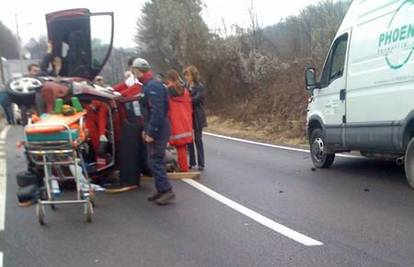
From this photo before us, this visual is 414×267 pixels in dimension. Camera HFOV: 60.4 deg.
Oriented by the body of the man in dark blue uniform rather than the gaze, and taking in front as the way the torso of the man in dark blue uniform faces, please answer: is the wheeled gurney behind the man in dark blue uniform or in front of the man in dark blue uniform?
in front

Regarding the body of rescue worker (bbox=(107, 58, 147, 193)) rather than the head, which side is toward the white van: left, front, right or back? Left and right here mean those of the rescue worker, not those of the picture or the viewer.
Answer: back

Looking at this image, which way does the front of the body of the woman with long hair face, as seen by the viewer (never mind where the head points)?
to the viewer's left

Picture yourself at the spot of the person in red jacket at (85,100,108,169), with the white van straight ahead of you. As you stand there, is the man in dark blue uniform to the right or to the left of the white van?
right

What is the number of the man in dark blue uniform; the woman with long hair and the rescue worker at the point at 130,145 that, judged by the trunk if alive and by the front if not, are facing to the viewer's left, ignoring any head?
3

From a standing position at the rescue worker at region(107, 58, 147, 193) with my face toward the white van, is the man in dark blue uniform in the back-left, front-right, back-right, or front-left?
front-right

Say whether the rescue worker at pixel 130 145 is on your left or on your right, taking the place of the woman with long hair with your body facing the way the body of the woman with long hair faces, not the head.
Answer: on your left

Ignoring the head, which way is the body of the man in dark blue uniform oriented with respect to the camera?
to the viewer's left

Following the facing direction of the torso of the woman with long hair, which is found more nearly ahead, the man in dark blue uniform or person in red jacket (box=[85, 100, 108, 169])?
the person in red jacket

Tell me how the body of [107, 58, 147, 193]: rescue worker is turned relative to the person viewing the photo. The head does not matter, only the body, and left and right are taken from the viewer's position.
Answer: facing to the left of the viewer
